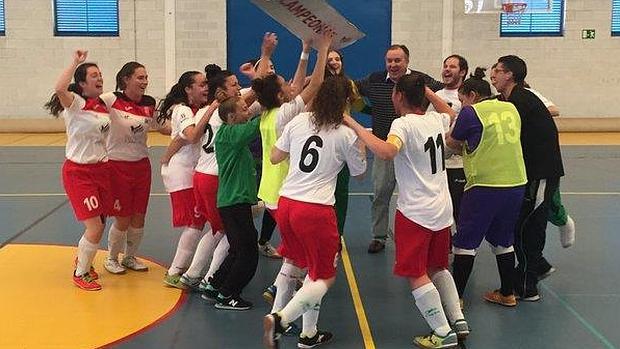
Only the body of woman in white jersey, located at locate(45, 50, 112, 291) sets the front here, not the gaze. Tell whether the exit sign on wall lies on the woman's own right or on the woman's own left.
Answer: on the woman's own left

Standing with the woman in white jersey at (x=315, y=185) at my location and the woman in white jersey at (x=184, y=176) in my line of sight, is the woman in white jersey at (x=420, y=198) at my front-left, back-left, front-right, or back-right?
back-right

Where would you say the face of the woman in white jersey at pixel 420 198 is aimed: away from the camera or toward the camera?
away from the camera

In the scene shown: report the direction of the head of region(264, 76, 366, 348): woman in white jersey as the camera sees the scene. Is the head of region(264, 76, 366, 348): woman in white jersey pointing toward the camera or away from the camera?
away from the camera

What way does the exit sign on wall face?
toward the camera

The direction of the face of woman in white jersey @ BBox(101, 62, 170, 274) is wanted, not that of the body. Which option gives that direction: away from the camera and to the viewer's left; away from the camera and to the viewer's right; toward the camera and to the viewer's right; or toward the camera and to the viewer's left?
toward the camera and to the viewer's right

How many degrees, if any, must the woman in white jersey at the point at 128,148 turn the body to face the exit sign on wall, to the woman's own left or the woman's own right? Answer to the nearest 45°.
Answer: approximately 90° to the woman's own left

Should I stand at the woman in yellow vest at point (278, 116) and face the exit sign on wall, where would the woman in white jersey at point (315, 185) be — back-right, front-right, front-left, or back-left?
back-right
